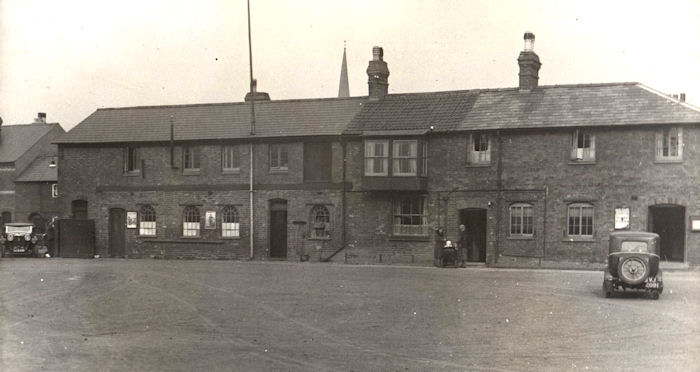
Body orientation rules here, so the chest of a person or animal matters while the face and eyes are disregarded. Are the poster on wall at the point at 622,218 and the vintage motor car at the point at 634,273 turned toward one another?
yes

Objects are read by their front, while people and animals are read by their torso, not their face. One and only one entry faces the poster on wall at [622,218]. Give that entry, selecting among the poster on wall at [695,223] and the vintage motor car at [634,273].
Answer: the vintage motor car

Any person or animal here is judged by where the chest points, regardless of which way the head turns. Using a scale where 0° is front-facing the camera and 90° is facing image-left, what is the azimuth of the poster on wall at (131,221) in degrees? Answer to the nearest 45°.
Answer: approximately 0°

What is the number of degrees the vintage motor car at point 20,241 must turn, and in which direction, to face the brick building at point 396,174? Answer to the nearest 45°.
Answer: approximately 45° to its left

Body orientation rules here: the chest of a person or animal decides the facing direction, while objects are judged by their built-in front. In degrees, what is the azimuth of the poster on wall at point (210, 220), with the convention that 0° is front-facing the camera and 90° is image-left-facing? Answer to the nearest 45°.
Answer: approximately 0°

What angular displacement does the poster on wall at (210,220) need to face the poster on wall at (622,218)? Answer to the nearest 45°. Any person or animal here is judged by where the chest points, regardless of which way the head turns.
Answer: approximately 45° to its left

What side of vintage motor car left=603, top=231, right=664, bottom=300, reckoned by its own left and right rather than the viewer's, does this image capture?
back
